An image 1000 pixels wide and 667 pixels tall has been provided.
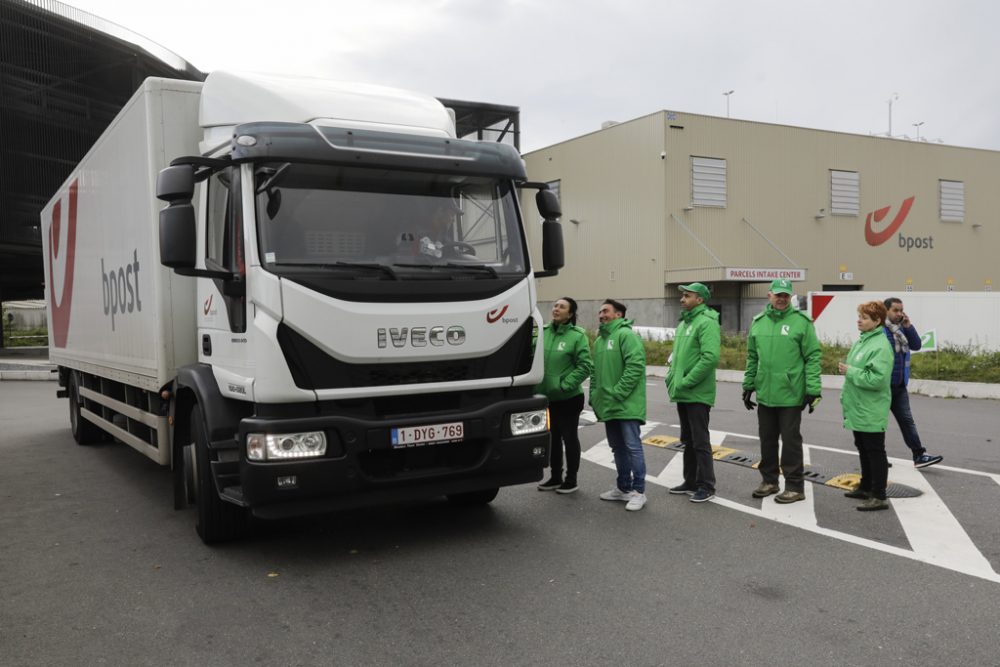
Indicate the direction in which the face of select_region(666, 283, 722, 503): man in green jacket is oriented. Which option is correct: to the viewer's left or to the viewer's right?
to the viewer's left

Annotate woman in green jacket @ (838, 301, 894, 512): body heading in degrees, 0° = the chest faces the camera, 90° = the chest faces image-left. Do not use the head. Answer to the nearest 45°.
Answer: approximately 90°

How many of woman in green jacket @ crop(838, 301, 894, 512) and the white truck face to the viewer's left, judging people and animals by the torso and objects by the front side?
1

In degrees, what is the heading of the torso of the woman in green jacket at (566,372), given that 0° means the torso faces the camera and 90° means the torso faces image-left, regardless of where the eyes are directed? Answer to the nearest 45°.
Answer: approximately 45°

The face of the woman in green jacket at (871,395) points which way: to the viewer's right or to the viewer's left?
to the viewer's left

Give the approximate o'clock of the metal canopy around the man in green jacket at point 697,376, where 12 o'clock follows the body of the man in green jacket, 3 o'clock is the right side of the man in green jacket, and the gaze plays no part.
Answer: The metal canopy is roughly at 3 o'clock from the man in green jacket.

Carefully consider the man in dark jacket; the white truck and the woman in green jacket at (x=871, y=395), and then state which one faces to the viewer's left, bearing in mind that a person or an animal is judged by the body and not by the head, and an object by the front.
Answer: the woman in green jacket

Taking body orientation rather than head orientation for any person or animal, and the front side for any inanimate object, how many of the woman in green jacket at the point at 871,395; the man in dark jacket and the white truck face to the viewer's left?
1

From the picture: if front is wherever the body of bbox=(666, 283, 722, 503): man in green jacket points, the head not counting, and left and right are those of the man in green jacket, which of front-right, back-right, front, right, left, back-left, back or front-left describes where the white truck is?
front

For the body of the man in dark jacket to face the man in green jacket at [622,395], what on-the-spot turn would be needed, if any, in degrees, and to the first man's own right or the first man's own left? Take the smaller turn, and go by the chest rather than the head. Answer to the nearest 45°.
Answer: approximately 90° to the first man's own right

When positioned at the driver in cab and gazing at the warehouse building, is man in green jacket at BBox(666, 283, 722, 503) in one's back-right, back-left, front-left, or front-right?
front-right

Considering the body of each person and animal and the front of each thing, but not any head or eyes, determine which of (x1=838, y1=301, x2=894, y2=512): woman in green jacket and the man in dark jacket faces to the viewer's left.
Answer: the woman in green jacket

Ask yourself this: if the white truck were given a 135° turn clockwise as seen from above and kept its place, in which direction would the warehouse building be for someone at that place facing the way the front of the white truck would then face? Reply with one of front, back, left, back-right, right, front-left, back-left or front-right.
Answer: back-right

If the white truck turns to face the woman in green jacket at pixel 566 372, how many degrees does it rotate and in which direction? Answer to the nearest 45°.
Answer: approximately 90° to its left

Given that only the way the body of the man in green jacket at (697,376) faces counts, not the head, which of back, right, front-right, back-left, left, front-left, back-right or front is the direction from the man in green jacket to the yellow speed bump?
back-right

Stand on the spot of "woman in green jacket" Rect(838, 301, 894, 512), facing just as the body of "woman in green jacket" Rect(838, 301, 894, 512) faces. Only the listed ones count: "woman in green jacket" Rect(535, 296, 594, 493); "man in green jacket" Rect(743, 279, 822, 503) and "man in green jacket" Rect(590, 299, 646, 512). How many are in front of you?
3

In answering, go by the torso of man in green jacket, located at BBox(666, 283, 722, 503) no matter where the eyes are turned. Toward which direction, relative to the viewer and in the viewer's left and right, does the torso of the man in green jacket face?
facing the viewer and to the left of the viewer

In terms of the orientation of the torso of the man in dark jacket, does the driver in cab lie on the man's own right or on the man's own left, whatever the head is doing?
on the man's own right

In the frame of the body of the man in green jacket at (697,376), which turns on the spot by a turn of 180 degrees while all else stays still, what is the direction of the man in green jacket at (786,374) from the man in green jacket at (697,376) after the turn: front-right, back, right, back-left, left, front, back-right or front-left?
front-right

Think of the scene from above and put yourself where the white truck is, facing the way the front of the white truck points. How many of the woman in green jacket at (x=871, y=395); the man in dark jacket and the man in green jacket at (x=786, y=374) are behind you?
0
